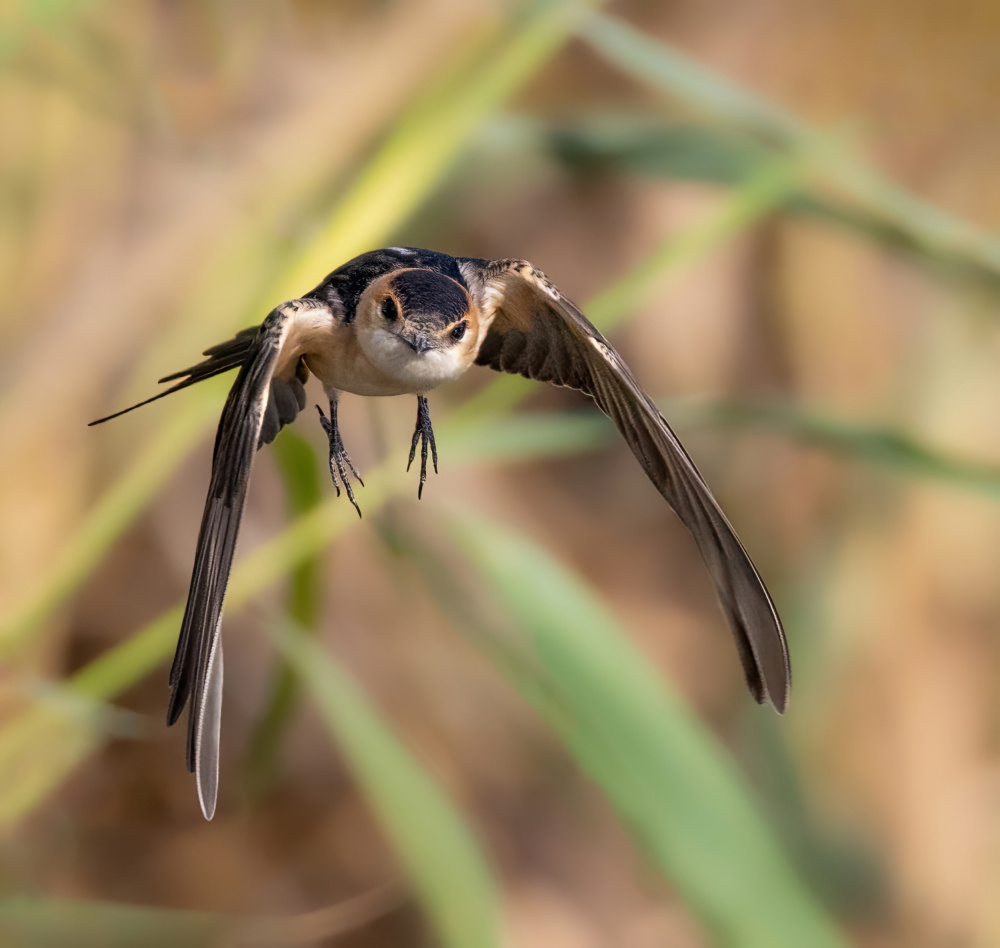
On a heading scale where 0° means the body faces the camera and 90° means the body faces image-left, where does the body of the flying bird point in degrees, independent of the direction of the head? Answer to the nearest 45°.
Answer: approximately 315°
